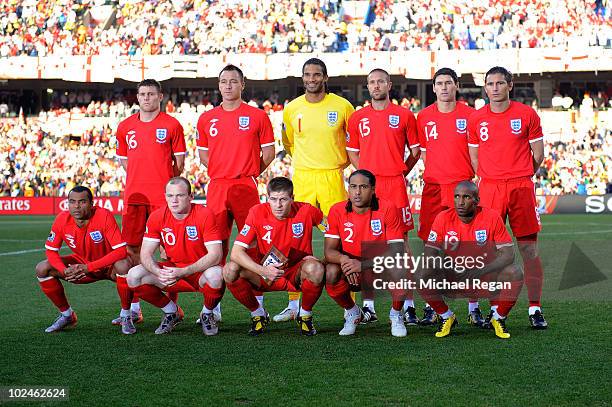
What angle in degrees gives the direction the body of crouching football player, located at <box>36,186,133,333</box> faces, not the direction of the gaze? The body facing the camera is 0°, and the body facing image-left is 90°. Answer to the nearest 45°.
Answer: approximately 0°

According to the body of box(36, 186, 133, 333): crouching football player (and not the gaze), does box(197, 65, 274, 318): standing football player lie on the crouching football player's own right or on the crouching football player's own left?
on the crouching football player's own left

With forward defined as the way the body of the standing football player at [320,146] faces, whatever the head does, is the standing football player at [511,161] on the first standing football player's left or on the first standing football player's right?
on the first standing football player's left

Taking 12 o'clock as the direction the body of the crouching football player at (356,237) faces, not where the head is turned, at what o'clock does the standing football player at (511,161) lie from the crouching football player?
The standing football player is roughly at 8 o'clock from the crouching football player.

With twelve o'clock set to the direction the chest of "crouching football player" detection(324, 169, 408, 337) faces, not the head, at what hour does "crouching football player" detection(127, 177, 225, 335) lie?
"crouching football player" detection(127, 177, 225, 335) is roughly at 3 o'clock from "crouching football player" detection(324, 169, 408, 337).

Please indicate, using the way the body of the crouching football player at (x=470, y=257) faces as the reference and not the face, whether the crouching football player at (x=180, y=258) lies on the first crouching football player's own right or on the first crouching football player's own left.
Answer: on the first crouching football player's own right

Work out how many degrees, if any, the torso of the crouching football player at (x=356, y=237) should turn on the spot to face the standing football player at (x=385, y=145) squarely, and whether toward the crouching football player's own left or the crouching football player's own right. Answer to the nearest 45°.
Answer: approximately 180°

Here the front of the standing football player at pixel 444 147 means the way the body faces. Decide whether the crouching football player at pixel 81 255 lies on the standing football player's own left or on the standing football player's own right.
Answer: on the standing football player's own right
